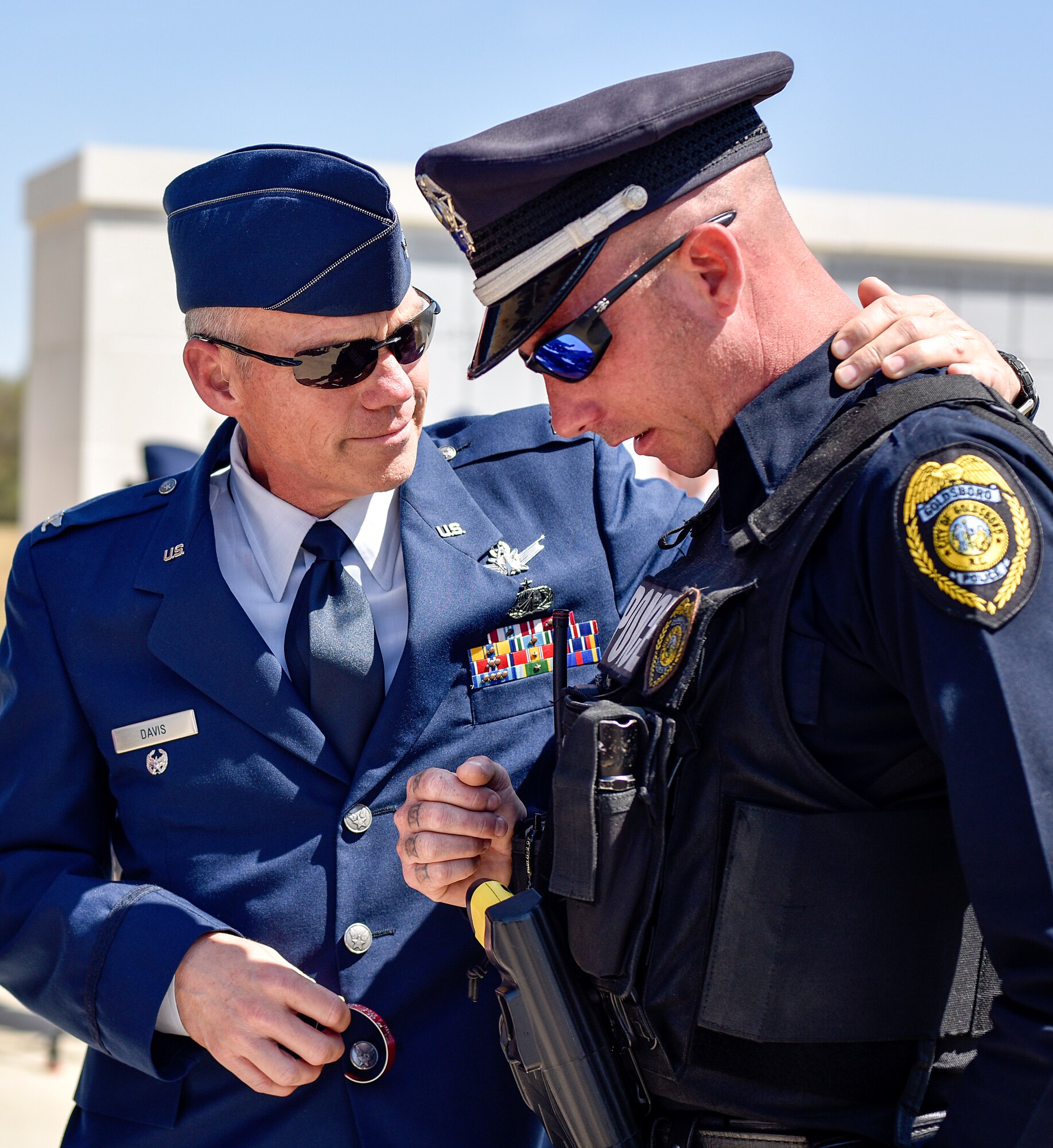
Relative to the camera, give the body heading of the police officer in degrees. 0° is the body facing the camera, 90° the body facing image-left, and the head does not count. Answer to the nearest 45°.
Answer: approximately 90°

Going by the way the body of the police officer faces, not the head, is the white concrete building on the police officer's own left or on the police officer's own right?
on the police officer's own right
